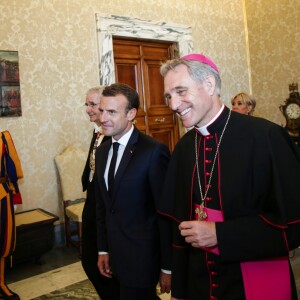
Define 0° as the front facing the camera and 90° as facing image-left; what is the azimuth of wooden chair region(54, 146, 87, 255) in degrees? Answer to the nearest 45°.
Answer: approximately 315°

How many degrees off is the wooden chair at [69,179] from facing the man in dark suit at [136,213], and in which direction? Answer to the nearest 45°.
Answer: approximately 45° to its right

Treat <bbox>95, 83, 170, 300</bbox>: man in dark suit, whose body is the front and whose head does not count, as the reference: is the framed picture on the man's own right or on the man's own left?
on the man's own right

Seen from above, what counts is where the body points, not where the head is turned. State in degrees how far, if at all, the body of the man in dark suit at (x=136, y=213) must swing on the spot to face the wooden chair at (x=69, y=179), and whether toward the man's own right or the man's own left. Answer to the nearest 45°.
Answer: approximately 135° to the man's own right

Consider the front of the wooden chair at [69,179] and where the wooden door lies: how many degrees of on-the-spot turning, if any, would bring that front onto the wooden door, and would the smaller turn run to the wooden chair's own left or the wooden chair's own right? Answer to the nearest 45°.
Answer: approximately 90° to the wooden chair's own left
